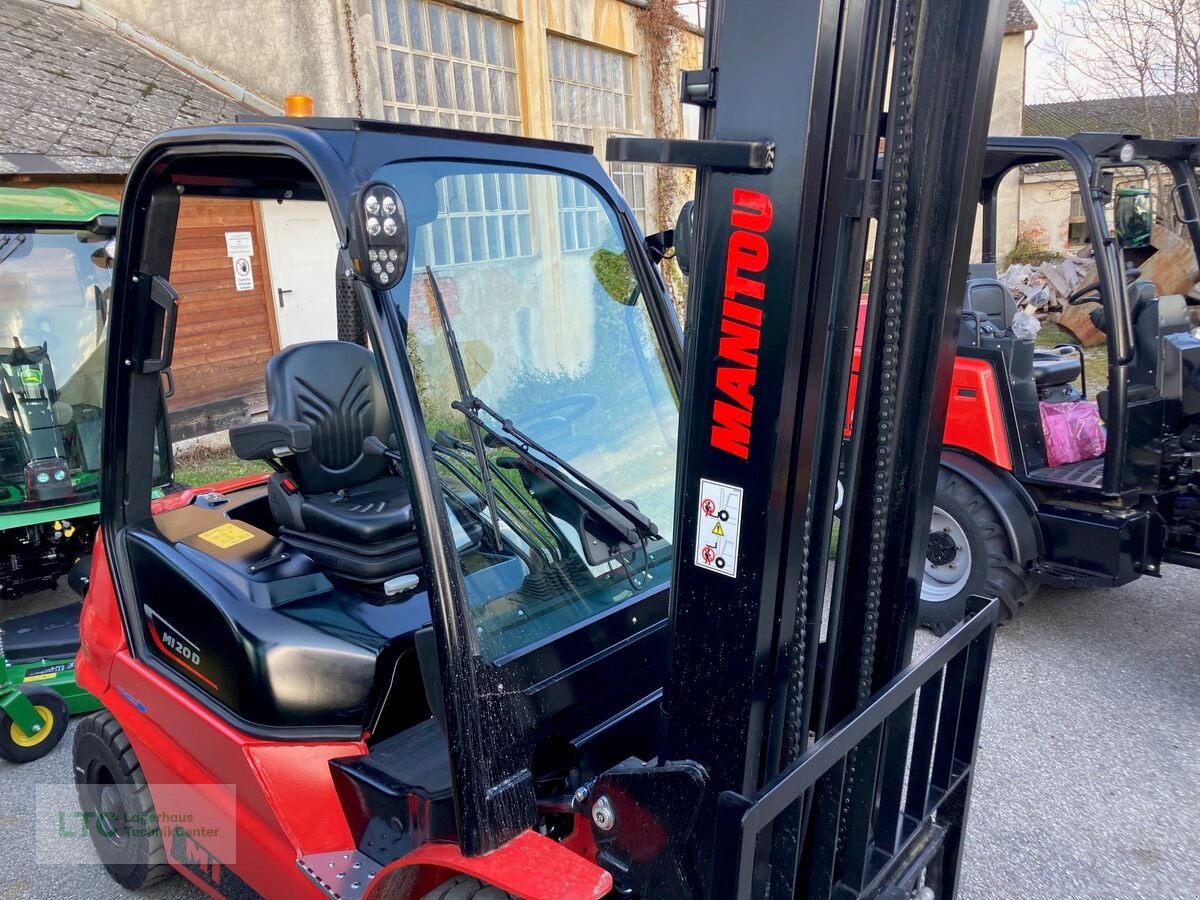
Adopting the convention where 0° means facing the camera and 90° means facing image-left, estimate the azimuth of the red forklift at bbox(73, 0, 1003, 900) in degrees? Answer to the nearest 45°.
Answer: approximately 315°

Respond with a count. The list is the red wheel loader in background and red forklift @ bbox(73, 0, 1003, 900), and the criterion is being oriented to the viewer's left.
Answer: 0

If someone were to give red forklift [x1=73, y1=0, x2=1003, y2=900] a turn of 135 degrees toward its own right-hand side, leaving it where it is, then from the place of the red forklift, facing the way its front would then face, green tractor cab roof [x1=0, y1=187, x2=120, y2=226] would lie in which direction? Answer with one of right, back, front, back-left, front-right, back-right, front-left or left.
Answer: front-right

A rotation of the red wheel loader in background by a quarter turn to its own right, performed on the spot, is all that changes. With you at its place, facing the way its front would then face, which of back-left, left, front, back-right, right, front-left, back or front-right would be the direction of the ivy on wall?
right

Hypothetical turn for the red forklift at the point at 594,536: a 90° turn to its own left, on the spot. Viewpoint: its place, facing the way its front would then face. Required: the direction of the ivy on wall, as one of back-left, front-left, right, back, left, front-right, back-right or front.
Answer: front-left

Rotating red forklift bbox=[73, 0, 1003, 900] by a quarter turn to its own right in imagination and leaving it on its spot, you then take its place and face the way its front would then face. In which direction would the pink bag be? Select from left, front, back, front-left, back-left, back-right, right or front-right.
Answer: back

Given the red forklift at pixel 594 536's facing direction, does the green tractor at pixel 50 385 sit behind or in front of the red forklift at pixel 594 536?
behind

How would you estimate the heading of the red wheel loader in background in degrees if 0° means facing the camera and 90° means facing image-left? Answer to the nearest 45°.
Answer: approximately 315°

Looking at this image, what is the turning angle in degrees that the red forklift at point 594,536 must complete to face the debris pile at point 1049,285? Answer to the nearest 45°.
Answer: approximately 90° to its left
